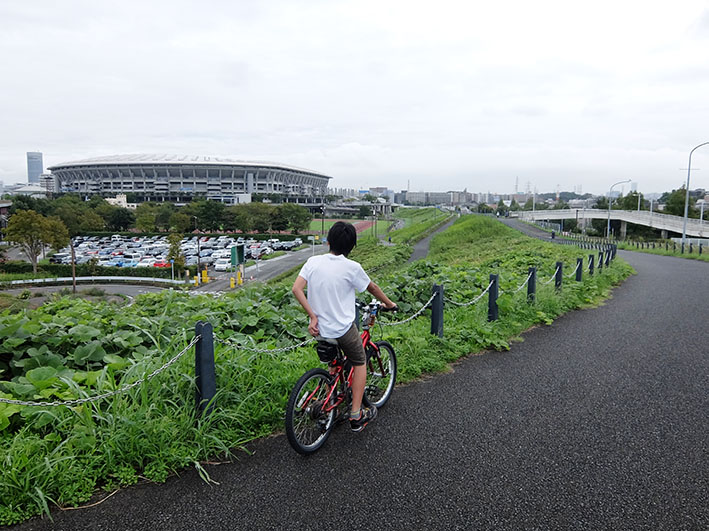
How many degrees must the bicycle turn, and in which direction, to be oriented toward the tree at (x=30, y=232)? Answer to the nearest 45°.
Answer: approximately 90° to its left

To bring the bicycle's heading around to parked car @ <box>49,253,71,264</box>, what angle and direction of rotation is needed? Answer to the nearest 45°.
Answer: approximately 90° to its left

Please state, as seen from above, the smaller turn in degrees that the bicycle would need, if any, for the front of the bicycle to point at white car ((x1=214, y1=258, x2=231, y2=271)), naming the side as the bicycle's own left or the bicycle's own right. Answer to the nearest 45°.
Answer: approximately 45° to the bicycle's own left

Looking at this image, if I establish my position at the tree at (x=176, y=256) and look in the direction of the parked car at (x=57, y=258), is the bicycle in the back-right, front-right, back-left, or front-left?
back-left

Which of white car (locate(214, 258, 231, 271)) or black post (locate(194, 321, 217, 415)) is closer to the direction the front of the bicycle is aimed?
the white car

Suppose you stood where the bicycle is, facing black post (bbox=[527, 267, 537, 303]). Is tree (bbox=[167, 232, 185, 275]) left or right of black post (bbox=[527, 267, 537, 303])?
left

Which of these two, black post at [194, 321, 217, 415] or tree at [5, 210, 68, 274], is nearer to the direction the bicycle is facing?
the tree

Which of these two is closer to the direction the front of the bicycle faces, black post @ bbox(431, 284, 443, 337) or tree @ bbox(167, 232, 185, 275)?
the black post

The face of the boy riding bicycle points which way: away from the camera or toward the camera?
away from the camera

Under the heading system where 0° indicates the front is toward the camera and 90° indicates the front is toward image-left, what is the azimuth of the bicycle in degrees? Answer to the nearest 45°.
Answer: approximately 225°

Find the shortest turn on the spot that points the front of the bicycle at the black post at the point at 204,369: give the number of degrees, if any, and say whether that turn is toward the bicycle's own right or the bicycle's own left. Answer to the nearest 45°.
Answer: approximately 135° to the bicycle's own left
